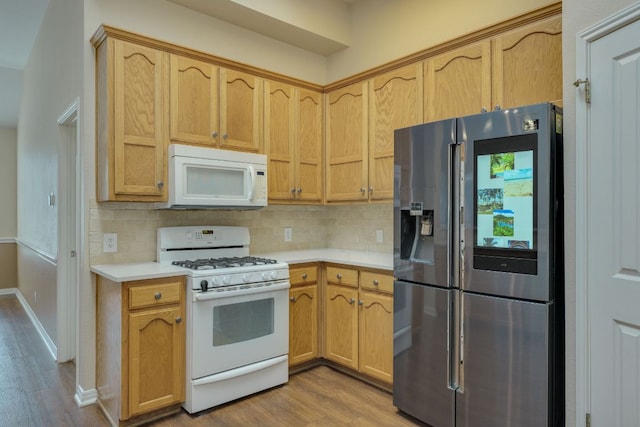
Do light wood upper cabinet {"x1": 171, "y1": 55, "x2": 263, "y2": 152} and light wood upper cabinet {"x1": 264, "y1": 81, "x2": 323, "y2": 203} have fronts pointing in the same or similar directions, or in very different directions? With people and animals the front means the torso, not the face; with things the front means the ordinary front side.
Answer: same or similar directions

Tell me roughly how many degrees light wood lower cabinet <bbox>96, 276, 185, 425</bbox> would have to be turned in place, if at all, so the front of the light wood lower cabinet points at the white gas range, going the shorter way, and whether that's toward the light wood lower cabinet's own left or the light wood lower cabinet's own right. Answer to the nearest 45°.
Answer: approximately 45° to the light wood lower cabinet's own left

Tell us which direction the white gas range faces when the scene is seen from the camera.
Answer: facing the viewer and to the right of the viewer

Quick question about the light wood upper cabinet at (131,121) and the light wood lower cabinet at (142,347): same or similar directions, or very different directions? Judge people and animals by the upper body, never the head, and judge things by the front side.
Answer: same or similar directions

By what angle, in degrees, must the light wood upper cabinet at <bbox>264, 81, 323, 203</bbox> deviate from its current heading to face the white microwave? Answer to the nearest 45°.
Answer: approximately 90° to its right

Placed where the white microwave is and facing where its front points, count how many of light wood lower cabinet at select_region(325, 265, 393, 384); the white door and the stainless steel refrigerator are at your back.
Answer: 0

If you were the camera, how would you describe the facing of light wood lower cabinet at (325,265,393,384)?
facing the viewer and to the left of the viewer

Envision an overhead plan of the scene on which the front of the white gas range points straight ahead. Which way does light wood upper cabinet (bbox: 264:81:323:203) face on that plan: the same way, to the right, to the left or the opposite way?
the same way

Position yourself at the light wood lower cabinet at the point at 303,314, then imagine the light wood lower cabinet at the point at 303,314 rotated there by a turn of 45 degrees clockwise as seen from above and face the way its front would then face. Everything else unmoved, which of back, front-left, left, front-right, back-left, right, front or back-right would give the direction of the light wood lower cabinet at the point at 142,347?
front-right

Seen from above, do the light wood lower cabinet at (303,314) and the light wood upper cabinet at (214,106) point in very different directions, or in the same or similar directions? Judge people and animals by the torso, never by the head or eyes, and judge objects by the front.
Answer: same or similar directions

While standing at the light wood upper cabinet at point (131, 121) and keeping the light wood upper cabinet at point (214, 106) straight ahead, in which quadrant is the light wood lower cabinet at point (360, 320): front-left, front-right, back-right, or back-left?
front-right

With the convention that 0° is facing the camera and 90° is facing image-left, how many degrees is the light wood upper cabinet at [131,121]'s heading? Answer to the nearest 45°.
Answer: approximately 315°
